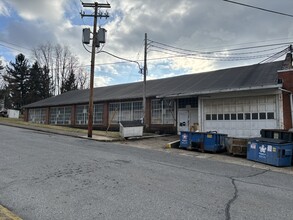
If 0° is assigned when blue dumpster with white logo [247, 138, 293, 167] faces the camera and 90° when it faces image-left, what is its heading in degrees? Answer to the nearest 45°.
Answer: approximately 45°

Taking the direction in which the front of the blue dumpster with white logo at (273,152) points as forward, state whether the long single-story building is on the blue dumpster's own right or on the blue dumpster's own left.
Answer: on the blue dumpster's own right

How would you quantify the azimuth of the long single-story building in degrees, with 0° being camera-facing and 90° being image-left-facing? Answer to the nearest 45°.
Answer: approximately 45°

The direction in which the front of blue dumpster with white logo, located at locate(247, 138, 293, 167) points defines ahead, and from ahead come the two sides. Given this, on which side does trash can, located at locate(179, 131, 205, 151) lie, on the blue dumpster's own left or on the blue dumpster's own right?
on the blue dumpster's own right

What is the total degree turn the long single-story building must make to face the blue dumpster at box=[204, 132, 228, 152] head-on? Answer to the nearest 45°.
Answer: approximately 45° to its left

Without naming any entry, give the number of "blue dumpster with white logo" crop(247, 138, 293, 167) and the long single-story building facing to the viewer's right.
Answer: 0

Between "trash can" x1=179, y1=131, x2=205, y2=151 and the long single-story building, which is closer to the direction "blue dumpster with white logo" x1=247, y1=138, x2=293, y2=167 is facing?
the trash can
